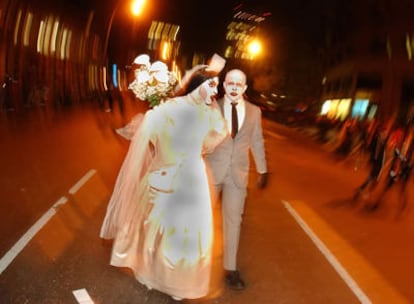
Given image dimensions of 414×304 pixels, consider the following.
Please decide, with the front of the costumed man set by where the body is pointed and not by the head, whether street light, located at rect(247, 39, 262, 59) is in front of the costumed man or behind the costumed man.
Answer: behind

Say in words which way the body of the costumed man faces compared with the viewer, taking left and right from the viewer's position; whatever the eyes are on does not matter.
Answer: facing the viewer
